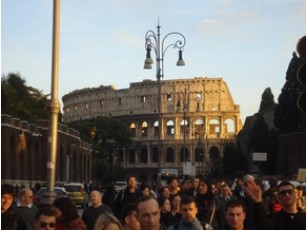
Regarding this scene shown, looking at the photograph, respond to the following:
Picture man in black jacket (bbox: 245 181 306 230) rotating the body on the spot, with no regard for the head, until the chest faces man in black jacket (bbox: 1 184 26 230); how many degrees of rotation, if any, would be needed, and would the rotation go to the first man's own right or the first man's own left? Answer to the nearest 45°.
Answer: approximately 90° to the first man's own right

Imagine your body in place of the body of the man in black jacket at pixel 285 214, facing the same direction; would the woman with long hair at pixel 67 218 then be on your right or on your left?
on your right

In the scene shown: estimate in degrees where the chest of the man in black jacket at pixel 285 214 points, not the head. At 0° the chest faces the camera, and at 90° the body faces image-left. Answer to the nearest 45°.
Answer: approximately 0°

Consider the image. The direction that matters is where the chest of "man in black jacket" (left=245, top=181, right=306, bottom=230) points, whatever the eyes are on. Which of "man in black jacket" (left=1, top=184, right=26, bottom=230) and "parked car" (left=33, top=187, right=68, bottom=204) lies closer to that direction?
the man in black jacket

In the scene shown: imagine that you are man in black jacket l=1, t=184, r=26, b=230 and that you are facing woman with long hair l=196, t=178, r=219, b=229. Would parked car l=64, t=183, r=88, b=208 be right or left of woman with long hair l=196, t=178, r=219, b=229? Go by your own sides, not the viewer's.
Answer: left
